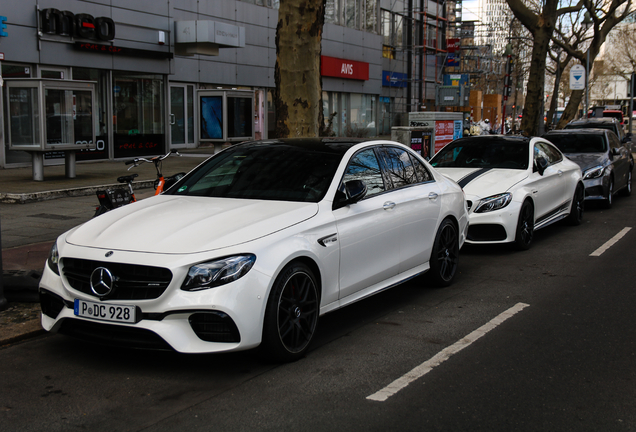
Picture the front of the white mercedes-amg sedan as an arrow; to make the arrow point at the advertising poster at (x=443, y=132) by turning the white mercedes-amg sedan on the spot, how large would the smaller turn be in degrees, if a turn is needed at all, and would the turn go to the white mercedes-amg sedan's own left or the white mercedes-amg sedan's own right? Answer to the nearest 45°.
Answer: approximately 135° to the white mercedes-amg sedan's own right

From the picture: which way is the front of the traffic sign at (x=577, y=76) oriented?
toward the camera

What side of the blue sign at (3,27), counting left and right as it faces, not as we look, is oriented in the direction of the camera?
front

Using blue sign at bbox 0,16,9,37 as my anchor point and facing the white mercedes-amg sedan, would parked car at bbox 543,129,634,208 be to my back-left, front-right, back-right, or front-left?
front-left

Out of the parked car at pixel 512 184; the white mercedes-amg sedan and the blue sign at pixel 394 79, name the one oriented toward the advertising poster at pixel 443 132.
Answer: the blue sign

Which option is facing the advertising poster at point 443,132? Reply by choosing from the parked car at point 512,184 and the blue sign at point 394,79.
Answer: the blue sign

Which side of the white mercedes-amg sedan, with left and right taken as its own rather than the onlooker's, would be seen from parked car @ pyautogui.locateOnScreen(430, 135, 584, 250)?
back

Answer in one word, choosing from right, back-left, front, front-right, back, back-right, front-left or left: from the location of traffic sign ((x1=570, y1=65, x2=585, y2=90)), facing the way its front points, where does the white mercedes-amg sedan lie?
front

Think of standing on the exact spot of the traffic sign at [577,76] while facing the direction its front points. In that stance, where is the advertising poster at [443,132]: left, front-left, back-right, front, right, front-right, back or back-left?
front

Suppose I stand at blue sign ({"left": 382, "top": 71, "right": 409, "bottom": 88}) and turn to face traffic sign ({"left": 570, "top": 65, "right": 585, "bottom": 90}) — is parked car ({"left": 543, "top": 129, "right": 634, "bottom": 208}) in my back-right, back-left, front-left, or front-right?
front-right

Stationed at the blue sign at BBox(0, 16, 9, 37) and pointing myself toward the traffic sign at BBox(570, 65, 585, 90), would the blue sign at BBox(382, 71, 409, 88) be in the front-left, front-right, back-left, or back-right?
front-left

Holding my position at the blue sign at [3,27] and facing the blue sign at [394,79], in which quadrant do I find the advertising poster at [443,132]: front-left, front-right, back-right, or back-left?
front-right

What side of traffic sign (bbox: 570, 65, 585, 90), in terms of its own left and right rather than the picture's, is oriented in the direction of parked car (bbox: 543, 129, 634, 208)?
front

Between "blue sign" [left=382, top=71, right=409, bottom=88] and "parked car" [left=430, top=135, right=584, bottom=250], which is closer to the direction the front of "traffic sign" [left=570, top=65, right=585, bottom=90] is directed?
the parked car

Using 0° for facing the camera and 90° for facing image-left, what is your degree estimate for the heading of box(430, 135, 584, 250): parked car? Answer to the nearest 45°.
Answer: approximately 45°

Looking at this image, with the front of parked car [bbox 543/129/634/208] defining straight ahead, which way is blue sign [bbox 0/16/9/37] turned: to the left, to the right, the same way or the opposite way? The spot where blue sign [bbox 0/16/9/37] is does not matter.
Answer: to the left

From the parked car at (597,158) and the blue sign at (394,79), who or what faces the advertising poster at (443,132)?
the blue sign

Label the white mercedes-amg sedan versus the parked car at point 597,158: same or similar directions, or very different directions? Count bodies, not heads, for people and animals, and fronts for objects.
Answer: same or similar directions
